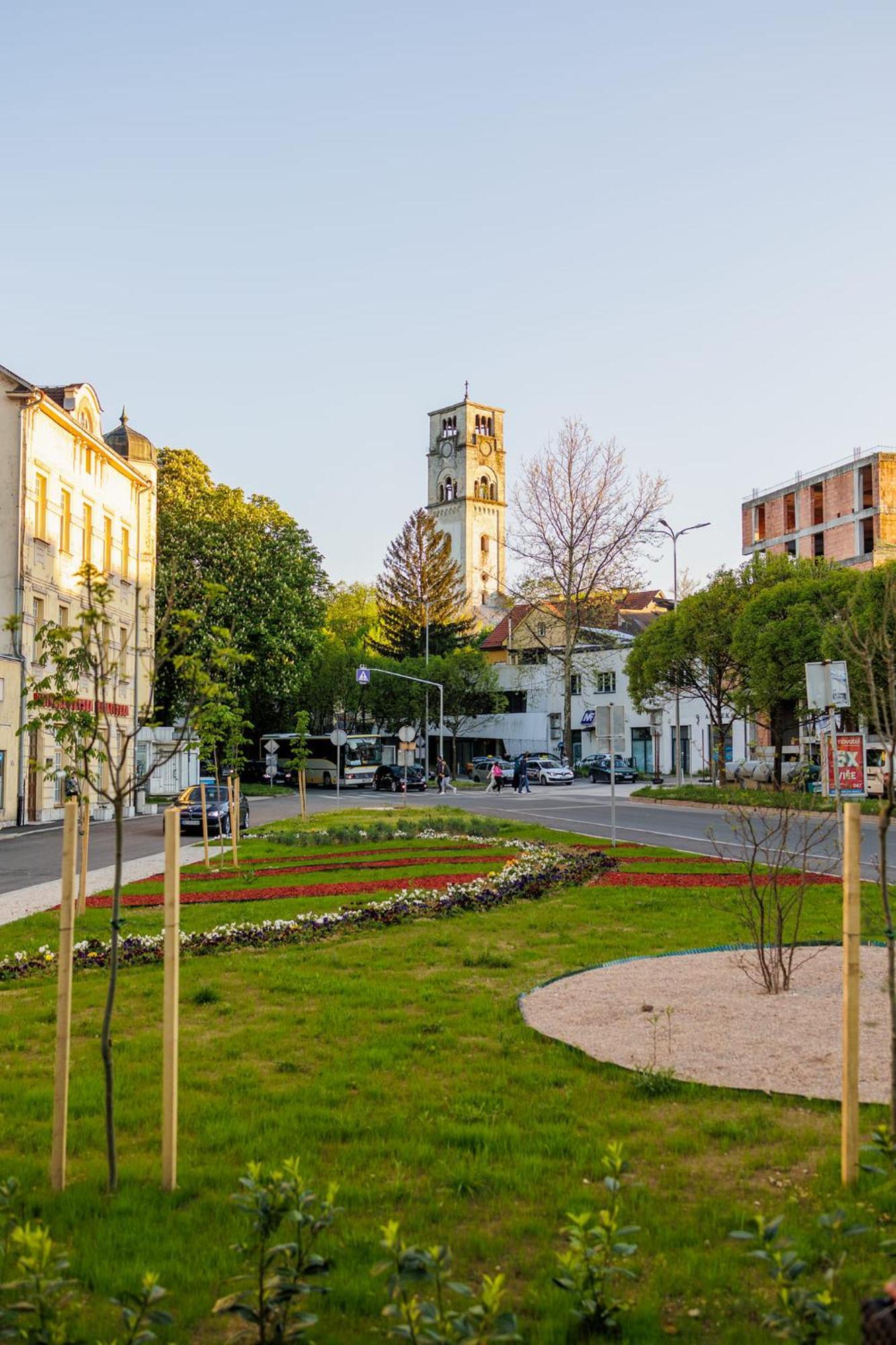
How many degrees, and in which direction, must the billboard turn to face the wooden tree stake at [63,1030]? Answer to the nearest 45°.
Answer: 0° — it already faces it

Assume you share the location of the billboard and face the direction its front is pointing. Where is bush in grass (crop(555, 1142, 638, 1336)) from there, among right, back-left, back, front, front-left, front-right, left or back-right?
front

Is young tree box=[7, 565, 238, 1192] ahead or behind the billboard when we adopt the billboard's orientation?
ahead

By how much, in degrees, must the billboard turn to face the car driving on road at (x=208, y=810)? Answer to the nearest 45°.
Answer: approximately 45° to its right

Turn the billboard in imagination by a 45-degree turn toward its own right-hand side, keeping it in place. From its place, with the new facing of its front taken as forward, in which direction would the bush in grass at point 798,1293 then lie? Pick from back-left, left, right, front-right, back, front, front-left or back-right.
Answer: front-left

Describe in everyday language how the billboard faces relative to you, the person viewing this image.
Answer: facing the viewer

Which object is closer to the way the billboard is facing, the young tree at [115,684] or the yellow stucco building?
the young tree

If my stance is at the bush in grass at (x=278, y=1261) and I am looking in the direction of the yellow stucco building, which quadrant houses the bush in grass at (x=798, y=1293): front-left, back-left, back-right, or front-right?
back-right

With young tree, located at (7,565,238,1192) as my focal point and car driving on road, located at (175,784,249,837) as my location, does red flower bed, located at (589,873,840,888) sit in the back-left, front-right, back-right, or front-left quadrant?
front-left

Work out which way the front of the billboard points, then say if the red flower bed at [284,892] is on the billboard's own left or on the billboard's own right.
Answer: on the billboard's own right

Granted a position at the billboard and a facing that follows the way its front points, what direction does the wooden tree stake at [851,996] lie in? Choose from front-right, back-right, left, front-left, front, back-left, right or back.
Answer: front

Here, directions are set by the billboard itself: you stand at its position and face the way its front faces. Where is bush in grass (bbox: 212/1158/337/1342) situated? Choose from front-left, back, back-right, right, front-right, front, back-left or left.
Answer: front

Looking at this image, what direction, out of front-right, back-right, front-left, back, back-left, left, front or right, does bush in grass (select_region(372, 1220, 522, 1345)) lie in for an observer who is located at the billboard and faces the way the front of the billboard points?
front

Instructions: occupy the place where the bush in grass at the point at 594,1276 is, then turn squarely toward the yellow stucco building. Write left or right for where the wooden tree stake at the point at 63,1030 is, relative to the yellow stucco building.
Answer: left

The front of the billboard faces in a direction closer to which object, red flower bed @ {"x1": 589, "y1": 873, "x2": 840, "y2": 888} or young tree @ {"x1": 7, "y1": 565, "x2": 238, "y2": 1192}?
the young tree
